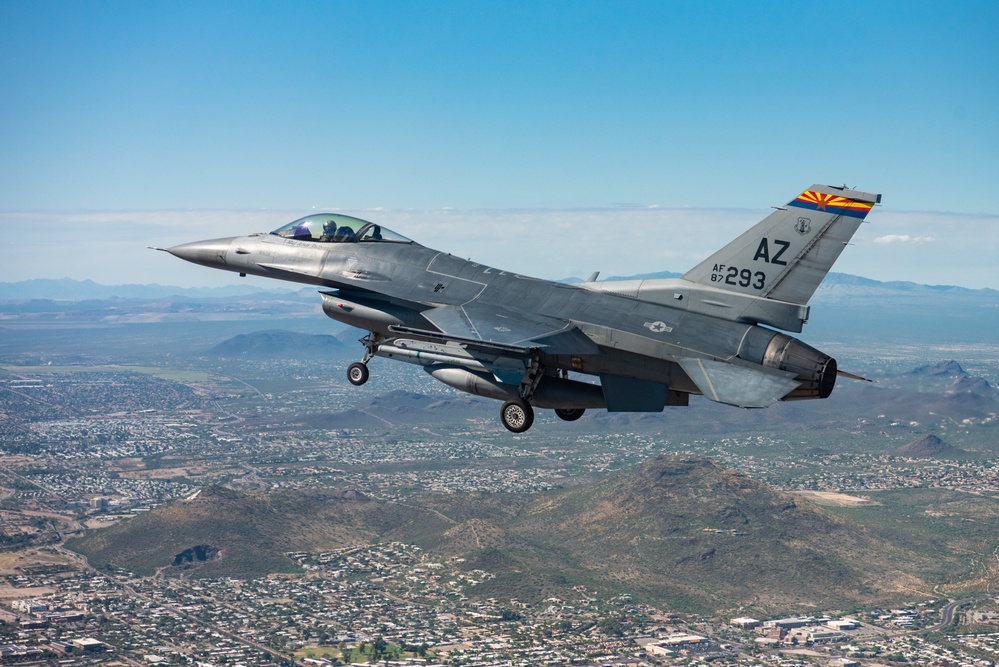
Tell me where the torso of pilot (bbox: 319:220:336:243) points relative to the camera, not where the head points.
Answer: to the viewer's left

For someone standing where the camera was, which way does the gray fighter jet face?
facing to the left of the viewer

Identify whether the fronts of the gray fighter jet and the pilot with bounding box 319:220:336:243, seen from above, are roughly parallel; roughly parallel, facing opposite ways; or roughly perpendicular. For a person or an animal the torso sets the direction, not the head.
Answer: roughly parallel
